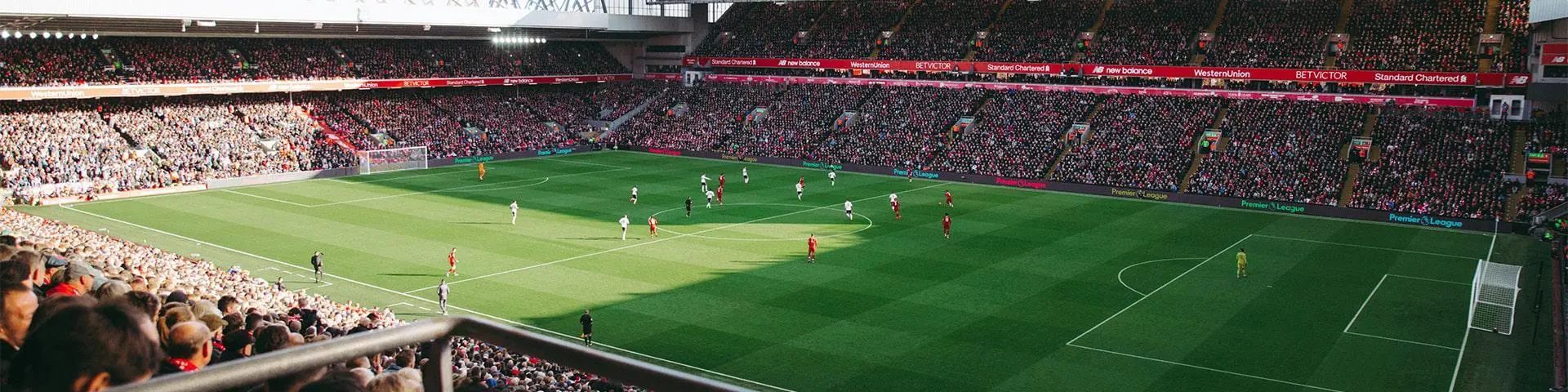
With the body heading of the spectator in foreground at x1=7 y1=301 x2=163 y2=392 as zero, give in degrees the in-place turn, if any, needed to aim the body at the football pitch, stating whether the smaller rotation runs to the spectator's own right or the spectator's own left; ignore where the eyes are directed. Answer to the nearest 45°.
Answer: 0° — they already face it

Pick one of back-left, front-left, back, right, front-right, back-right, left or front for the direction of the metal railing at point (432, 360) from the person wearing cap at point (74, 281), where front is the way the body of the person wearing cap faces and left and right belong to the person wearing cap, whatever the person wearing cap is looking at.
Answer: back-right

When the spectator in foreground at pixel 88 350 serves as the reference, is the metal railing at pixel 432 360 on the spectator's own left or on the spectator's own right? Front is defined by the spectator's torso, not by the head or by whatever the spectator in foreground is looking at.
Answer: on the spectator's own right

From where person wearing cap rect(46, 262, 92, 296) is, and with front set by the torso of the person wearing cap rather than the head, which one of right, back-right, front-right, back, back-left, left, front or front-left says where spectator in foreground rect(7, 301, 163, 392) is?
back-right

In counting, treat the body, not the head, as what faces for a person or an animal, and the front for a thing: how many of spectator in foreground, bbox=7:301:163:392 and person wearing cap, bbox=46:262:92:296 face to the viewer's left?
0

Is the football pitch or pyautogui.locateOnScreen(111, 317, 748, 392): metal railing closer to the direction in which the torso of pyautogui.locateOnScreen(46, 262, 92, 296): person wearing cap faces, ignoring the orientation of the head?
the football pitch

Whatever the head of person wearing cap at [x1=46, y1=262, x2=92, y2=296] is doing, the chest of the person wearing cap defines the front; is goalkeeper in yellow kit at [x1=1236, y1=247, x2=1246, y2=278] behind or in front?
in front

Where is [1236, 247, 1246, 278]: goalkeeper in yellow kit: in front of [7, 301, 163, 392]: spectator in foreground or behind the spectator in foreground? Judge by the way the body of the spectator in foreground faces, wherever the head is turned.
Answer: in front

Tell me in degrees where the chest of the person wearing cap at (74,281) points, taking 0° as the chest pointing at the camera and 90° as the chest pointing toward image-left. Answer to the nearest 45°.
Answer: approximately 225°

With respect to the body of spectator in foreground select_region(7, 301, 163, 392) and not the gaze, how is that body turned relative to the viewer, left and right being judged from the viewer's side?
facing away from the viewer and to the right of the viewer

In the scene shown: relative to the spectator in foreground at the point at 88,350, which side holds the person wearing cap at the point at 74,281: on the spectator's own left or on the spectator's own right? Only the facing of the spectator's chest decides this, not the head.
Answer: on the spectator's own left
